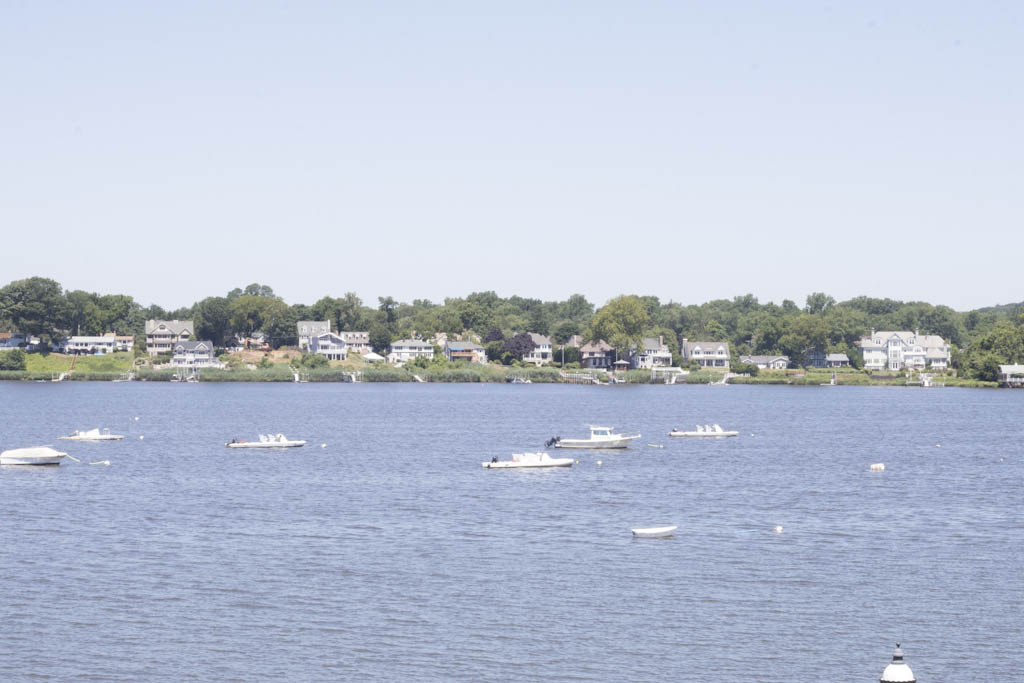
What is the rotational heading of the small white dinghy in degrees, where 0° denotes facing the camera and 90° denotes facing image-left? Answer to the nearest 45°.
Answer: approximately 270°
